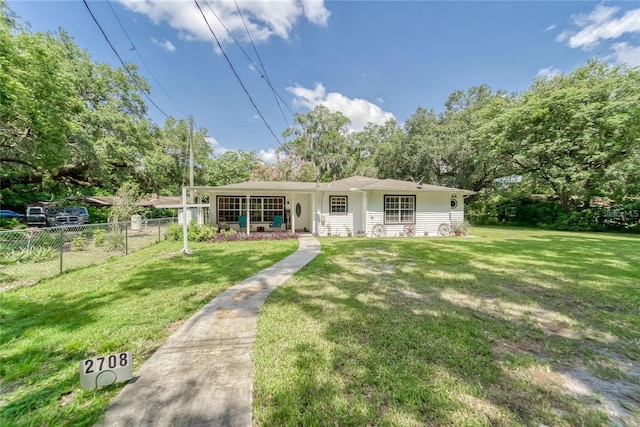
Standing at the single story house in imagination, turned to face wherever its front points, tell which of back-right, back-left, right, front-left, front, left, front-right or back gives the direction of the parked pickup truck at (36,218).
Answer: right

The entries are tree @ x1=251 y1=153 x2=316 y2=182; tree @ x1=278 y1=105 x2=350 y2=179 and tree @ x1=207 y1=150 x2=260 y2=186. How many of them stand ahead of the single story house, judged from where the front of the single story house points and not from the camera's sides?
0

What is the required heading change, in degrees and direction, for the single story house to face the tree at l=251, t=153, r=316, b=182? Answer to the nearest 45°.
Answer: approximately 135° to its right

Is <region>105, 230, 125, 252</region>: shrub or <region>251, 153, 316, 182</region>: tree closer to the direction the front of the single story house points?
the shrub

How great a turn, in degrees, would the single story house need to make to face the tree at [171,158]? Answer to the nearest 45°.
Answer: approximately 135° to its right

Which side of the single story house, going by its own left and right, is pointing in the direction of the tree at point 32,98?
right

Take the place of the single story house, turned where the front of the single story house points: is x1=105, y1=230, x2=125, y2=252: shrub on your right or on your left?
on your right

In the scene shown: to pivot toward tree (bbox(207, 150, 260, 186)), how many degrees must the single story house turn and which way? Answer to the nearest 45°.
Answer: approximately 135° to its right

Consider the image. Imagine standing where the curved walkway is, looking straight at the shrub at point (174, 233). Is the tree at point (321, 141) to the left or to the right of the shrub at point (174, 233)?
right

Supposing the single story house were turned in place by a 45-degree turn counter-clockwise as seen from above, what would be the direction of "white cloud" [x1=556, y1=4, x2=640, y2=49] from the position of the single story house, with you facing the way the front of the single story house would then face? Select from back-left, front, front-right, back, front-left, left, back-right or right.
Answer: front-left

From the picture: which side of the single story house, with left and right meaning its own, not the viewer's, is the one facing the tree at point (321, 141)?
back

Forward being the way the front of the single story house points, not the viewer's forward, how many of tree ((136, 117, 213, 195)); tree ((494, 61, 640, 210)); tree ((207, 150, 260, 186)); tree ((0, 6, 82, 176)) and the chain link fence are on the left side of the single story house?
1
